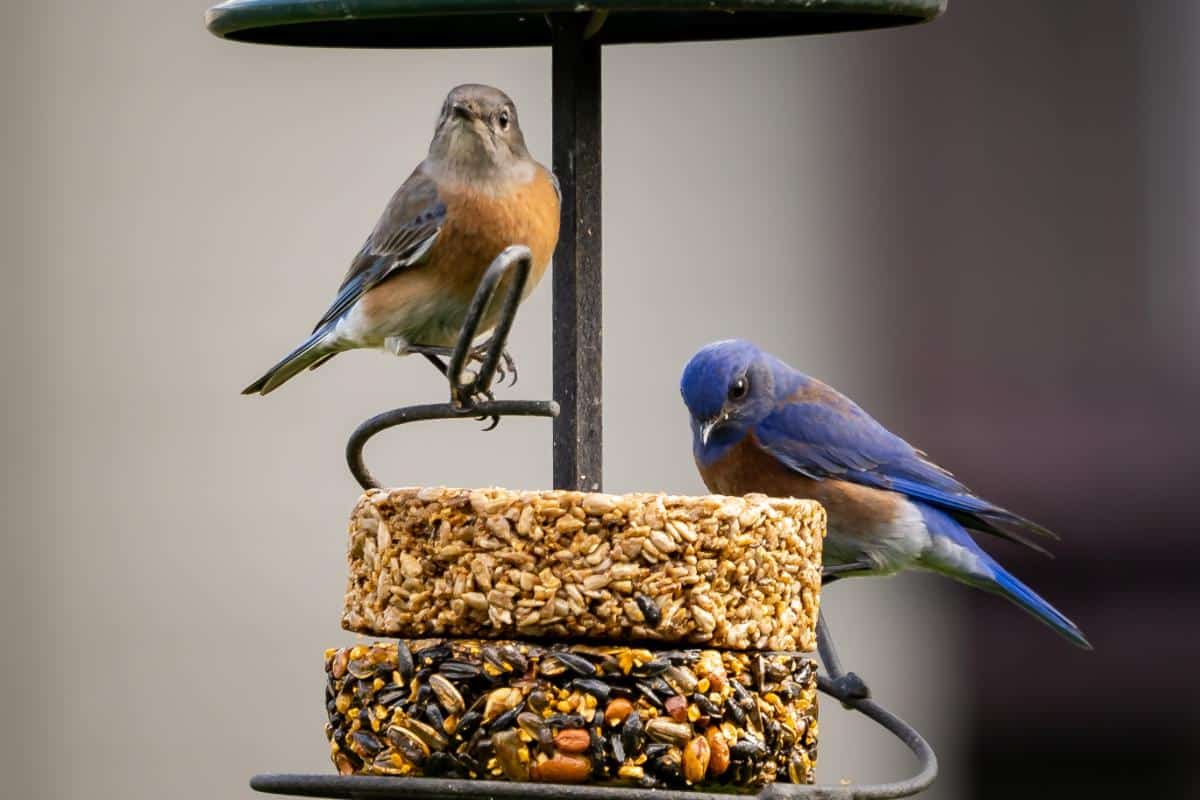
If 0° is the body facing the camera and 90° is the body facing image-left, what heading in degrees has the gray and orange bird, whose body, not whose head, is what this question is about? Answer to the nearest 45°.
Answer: approximately 315°

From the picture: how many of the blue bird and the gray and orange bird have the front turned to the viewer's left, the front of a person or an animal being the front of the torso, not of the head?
1

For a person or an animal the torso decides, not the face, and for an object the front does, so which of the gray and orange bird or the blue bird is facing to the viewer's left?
the blue bird

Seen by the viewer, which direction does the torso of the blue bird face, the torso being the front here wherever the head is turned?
to the viewer's left

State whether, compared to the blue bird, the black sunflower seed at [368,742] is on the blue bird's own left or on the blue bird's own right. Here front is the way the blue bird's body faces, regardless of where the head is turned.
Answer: on the blue bird's own left

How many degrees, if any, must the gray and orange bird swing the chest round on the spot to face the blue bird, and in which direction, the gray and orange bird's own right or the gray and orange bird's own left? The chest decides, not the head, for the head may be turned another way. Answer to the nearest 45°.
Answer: approximately 90° to the gray and orange bird's own left
